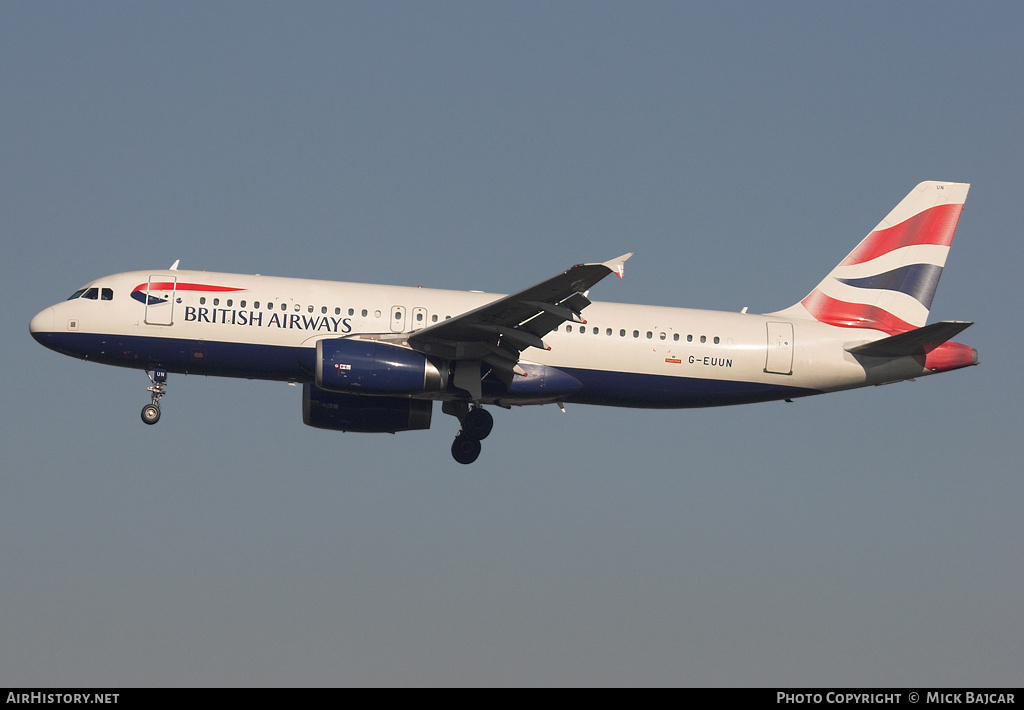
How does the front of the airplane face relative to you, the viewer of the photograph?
facing to the left of the viewer
